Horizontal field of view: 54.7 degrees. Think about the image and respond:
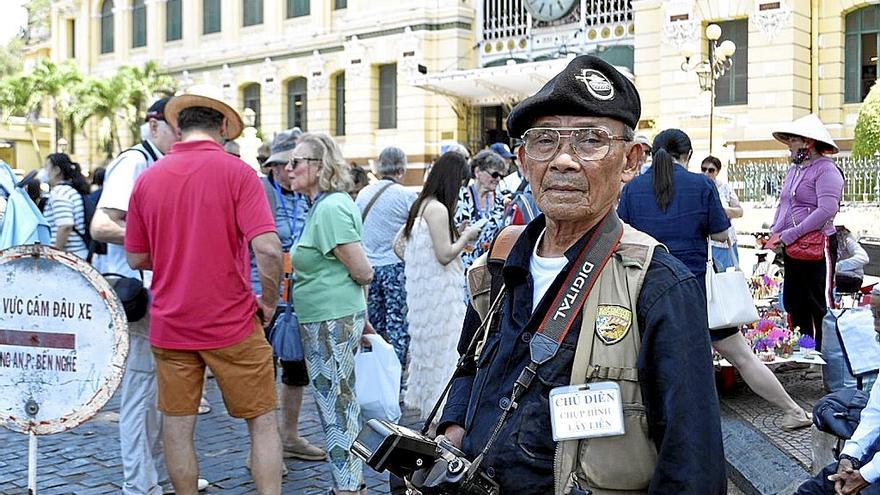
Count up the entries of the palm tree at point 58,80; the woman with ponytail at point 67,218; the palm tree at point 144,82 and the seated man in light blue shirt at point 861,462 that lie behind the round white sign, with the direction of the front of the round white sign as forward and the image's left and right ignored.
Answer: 3

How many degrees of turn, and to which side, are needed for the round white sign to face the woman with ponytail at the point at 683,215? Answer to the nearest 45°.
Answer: approximately 90° to its left

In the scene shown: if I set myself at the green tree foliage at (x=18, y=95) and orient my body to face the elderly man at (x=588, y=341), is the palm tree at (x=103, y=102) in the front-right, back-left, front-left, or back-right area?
front-left

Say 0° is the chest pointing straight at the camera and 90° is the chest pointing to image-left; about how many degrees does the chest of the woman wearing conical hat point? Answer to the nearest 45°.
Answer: approximately 45°

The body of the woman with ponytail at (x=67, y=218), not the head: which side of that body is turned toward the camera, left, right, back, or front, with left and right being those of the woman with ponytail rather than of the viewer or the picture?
left

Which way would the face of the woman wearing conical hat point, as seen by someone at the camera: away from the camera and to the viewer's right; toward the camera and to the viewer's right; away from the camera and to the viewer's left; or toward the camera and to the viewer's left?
toward the camera and to the viewer's left

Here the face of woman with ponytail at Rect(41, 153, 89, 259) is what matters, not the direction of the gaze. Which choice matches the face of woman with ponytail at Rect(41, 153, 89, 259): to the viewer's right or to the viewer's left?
to the viewer's left

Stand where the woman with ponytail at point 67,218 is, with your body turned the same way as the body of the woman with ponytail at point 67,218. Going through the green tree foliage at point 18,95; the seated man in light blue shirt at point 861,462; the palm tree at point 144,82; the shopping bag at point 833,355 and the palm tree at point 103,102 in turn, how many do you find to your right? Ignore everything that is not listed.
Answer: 3

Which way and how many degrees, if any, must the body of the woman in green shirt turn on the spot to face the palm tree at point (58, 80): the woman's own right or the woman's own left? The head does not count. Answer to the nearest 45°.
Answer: approximately 90° to the woman's own right

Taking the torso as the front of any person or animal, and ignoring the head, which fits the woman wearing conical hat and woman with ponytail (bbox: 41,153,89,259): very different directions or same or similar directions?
same or similar directions

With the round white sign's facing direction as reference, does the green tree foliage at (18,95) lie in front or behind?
behind

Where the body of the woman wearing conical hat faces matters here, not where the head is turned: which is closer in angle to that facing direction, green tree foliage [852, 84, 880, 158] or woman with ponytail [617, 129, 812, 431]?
the woman with ponytail

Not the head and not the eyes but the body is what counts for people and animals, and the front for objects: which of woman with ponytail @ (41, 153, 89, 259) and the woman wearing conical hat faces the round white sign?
the woman wearing conical hat

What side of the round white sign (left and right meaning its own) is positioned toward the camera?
front

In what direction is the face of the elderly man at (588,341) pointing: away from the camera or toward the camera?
toward the camera
